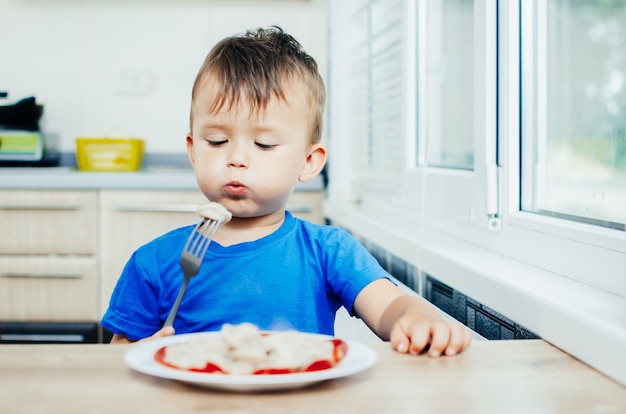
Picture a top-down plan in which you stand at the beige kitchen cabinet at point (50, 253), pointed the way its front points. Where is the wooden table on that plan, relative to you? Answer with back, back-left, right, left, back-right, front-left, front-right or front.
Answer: front

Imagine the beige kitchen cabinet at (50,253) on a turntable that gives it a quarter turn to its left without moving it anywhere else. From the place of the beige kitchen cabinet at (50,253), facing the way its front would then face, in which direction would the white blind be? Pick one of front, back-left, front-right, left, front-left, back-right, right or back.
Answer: front-right

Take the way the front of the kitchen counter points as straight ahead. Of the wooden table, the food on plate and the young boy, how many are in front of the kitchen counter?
3

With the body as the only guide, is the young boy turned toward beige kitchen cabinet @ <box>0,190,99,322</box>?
no

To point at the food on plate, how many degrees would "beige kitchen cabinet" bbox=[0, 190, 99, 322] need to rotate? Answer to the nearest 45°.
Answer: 0° — it already faces it

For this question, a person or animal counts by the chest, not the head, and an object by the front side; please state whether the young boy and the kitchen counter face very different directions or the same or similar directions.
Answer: same or similar directions

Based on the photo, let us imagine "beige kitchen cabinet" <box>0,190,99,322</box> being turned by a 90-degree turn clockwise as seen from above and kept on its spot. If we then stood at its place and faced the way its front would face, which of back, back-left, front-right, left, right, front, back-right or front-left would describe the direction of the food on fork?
left

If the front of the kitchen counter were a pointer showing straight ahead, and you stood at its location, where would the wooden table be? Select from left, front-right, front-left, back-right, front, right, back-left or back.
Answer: front

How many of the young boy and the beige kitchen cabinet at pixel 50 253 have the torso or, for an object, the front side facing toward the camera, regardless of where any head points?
2

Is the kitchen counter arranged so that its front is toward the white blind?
no

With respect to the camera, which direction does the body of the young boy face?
toward the camera

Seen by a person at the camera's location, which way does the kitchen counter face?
facing the viewer
